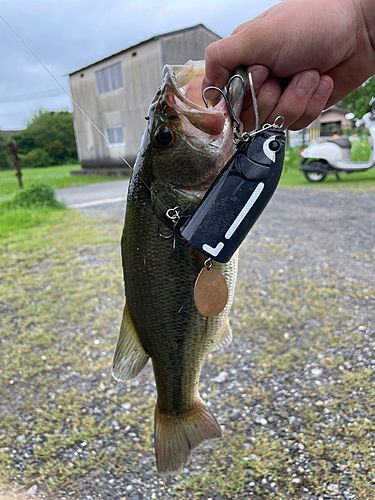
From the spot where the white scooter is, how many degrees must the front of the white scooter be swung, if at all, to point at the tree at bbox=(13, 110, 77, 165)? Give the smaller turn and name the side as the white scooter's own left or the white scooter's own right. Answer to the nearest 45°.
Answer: approximately 135° to the white scooter's own left

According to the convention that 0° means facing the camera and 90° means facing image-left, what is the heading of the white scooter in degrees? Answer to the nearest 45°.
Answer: approximately 270°

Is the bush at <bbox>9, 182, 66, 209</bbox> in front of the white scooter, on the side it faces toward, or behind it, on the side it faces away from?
behind

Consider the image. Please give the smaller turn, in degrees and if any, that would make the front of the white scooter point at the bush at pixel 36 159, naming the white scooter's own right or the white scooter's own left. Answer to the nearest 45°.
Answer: approximately 135° to the white scooter's own left

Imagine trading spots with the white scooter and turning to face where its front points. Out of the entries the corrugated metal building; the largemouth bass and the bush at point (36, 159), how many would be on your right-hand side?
1

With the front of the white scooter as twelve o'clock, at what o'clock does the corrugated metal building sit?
The corrugated metal building is roughly at 7 o'clock from the white scooter.

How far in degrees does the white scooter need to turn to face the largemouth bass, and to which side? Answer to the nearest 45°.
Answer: approximately 90° to its right
